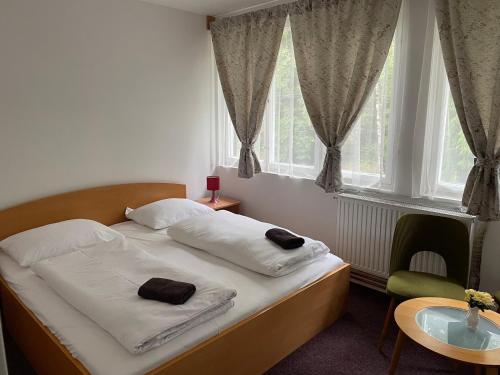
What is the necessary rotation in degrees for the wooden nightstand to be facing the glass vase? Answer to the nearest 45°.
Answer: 0° — it already faces it

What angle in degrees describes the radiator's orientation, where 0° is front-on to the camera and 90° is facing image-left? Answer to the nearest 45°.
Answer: approximately 45°

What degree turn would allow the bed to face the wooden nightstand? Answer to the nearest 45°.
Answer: approximately 135° to its left

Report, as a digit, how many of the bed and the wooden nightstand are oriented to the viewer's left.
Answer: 0

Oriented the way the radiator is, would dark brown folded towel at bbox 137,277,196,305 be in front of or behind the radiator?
in front

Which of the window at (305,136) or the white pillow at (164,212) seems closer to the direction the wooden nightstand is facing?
the window

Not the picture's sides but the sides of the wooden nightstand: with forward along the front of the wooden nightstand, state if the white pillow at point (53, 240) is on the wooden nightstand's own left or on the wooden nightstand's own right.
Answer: on the wooden nightstand's own right

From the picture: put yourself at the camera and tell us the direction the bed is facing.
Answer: facing the viewer and to the right of the viewer

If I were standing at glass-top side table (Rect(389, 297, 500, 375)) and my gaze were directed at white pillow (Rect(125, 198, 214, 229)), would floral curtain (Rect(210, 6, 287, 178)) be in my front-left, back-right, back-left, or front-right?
front-right

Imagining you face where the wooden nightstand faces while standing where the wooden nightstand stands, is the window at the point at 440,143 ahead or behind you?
ahead
